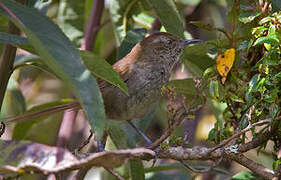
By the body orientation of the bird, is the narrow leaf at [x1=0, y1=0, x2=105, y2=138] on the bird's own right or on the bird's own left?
on the bird's own right

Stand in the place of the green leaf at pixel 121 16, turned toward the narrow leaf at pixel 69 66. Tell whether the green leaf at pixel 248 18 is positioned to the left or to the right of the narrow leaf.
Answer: left

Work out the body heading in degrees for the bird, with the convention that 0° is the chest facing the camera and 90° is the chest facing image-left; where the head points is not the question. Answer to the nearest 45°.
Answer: approximately 270°

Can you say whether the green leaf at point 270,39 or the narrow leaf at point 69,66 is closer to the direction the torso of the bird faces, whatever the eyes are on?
the green leaf

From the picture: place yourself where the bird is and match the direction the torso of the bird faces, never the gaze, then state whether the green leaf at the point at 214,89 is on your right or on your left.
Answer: on your left
